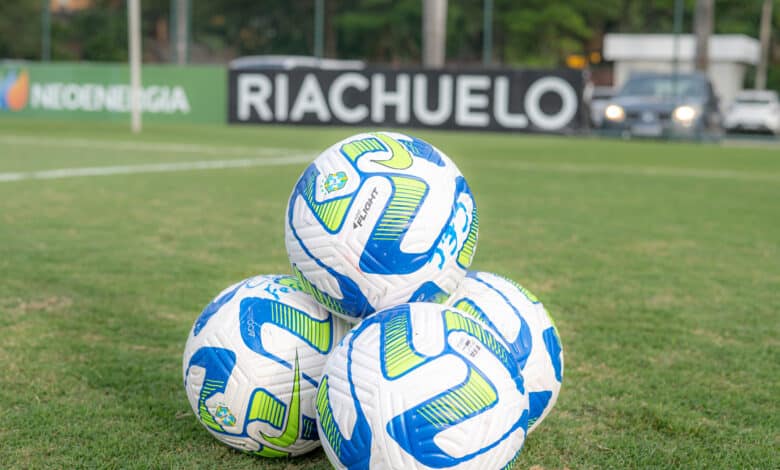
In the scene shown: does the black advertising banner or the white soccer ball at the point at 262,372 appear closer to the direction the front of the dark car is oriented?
the white soccer ball

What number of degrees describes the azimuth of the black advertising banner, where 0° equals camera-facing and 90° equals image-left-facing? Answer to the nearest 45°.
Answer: approximately 0°

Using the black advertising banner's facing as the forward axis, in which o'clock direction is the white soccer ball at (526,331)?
The white soccer ball is roughly at 12 o'clock from the black advertising banner.

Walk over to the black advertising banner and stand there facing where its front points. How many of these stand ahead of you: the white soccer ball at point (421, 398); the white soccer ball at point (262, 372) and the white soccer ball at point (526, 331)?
3

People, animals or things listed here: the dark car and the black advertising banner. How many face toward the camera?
2

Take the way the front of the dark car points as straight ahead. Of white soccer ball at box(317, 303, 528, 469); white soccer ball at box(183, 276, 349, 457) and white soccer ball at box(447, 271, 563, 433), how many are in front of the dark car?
3

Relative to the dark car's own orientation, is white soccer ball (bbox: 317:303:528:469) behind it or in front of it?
in front

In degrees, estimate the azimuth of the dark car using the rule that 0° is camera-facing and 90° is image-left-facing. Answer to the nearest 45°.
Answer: approximately 0°

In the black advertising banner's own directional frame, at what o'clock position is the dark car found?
The dark car is roughly at 9 o'clock from the black advertising banner.

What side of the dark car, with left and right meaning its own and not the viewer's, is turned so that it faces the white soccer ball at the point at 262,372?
front

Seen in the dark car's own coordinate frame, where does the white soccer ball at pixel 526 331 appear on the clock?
The white soccer ball is roughly at 12 o'clock from the dark car.

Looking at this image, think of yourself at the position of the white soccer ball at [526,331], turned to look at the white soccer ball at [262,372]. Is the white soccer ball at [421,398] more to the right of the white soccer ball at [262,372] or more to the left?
left

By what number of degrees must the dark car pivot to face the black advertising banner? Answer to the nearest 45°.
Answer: approximately 90° to its right

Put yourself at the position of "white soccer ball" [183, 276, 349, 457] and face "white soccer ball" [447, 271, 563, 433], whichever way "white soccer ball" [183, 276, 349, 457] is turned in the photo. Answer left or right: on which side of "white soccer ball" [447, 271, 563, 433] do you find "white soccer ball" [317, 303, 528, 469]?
right
